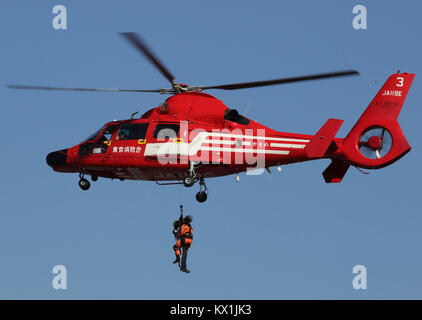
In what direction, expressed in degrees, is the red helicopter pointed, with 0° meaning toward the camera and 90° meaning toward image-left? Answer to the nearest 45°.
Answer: approximately 90°
